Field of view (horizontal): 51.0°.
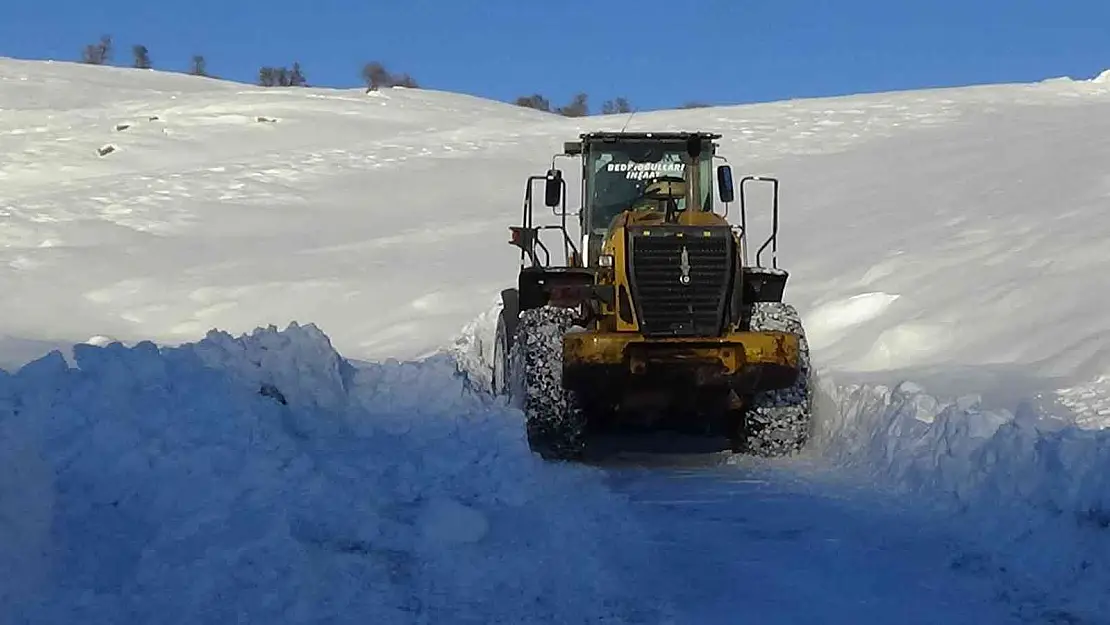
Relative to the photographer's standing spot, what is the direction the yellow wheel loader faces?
facing away from the viewer
